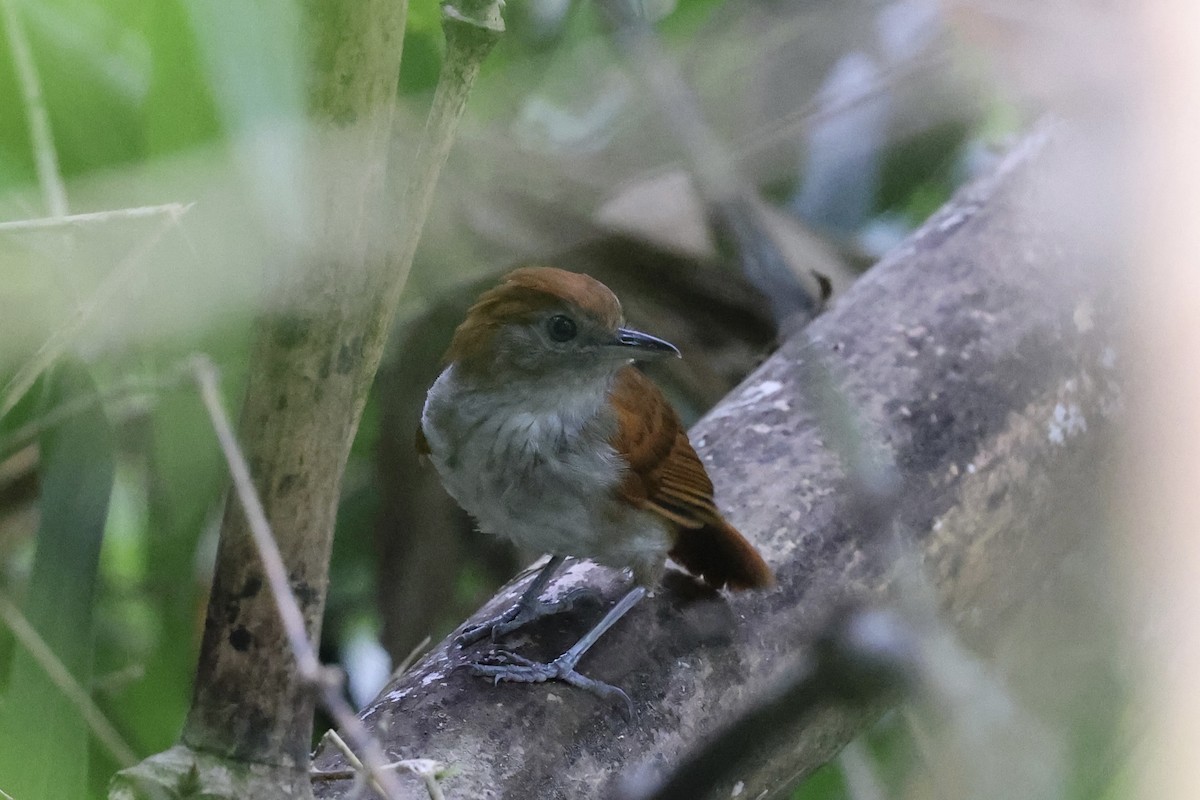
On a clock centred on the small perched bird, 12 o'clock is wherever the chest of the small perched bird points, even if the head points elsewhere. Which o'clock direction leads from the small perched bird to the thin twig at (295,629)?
The thin twig is roughly at 1 o'clock from the small perched bird.

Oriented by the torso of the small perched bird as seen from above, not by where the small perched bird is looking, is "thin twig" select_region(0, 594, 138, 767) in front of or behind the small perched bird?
in front

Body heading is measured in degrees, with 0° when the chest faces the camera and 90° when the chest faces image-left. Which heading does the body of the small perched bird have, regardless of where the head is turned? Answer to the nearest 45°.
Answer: approximately 45°

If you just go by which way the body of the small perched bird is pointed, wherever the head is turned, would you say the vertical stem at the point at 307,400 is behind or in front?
in front
